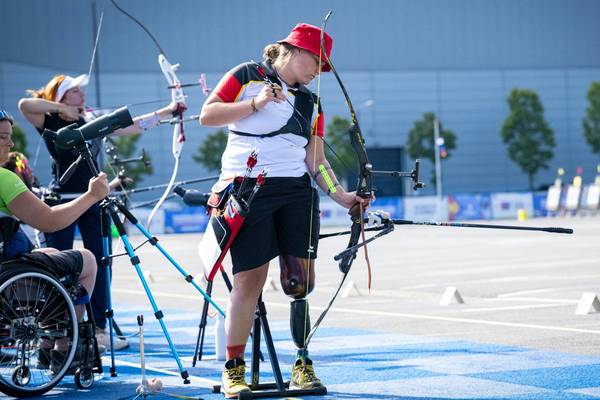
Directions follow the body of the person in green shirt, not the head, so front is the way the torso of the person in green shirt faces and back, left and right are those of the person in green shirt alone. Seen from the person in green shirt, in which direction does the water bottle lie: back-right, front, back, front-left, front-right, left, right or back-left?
front-left

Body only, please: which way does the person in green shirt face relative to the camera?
to the viewer's right
